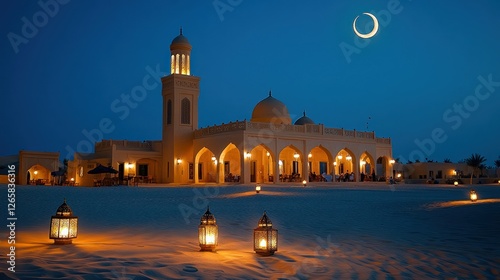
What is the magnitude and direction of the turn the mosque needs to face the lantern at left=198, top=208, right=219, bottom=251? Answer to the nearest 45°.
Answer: approximately 45° to its right

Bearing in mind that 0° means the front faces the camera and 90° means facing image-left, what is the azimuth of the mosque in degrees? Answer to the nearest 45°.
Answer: approximately 315°

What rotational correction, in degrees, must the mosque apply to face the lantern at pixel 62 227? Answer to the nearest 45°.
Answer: approximately 45° to its right
